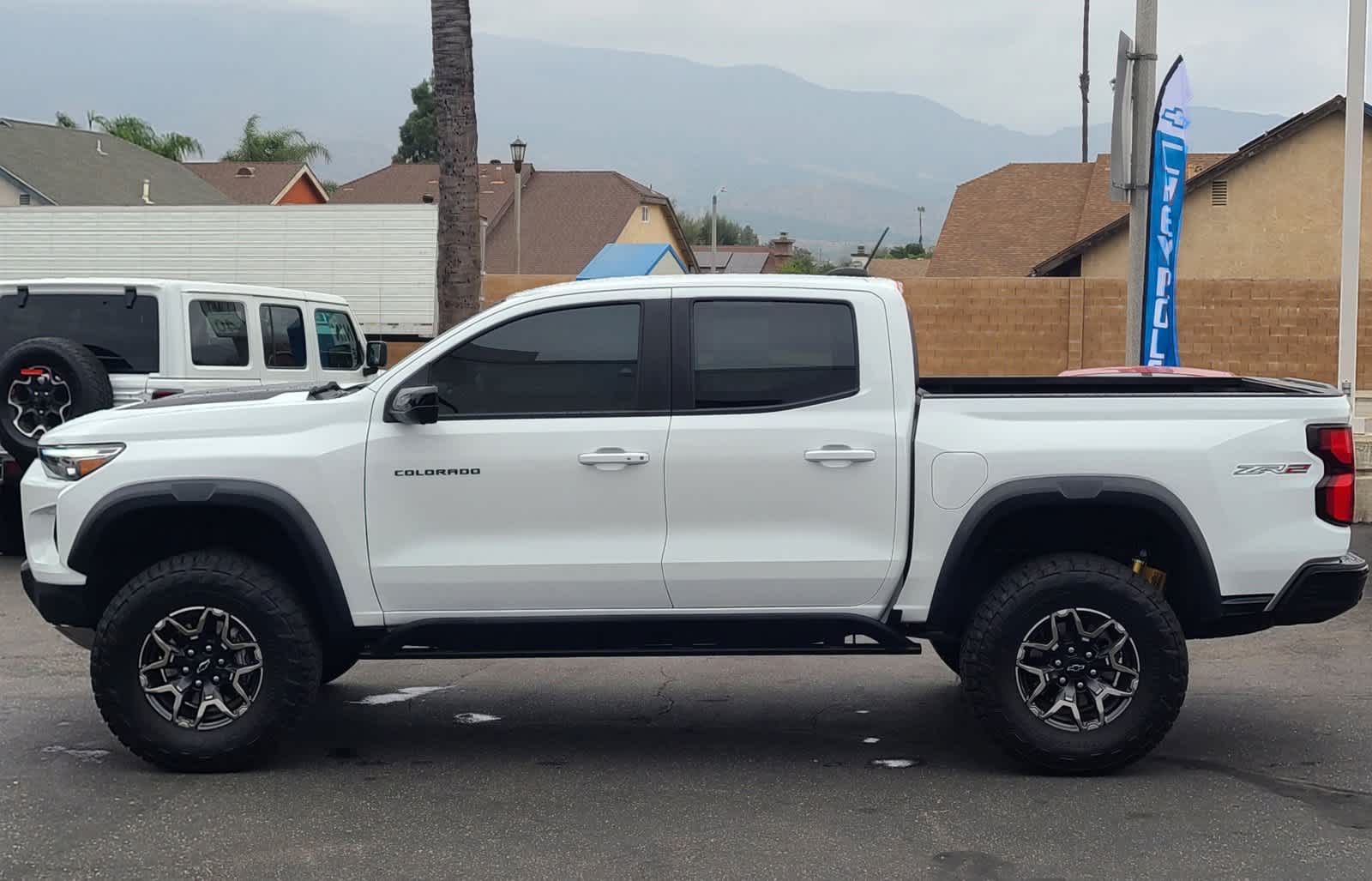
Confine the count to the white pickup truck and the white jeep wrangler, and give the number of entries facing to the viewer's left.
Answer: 1

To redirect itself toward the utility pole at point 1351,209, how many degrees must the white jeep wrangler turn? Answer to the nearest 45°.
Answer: approximately 45° to its right

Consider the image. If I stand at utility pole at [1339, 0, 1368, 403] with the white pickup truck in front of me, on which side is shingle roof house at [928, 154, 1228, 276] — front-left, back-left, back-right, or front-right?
back-right

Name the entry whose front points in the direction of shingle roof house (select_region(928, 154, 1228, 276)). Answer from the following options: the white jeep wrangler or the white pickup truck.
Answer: the white jeep wrangler

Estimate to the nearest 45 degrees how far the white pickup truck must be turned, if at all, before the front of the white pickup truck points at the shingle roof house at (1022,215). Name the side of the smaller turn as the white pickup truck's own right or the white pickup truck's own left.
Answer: approximately 90° to the white pickup truck's own right

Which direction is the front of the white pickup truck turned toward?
to the viewer's left

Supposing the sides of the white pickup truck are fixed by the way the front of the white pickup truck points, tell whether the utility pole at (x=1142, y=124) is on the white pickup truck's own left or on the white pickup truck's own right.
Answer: on the white pickup truck's own right

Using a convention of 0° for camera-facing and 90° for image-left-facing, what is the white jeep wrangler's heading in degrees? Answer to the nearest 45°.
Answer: approximately 225°
